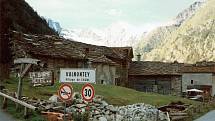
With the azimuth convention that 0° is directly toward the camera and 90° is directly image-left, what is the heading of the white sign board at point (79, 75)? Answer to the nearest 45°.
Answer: approximately 0°

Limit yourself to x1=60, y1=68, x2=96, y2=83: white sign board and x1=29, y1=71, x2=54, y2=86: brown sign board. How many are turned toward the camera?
2

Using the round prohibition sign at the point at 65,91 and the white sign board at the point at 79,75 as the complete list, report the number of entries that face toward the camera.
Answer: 2

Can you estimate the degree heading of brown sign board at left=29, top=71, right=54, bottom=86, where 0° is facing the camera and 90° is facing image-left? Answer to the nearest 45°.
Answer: approximately 0°

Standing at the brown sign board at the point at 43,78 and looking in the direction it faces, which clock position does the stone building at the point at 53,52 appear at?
The stone building is roughly at 6 o'clock from the brown sign board.
